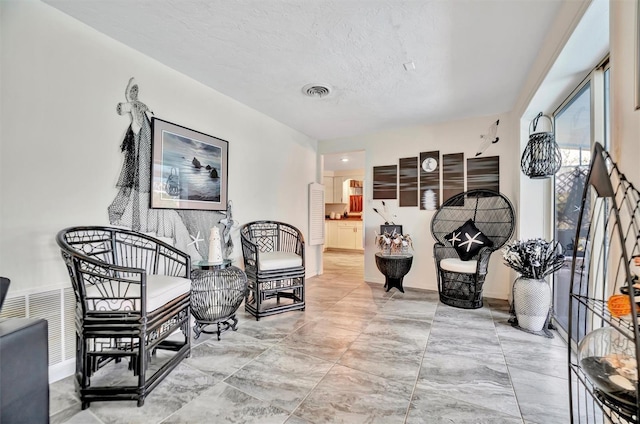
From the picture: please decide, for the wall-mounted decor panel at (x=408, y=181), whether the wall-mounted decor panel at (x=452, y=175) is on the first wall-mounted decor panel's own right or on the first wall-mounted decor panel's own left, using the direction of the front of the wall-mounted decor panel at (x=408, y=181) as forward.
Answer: on the first wall-mounted decor panel's own left

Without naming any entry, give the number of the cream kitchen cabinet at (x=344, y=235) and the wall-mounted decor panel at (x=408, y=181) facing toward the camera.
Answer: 2

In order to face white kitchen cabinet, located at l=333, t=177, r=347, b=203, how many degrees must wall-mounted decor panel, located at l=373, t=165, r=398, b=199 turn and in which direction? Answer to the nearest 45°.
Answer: approximately 180°

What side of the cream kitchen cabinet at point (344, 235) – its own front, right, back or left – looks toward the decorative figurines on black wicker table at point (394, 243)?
front

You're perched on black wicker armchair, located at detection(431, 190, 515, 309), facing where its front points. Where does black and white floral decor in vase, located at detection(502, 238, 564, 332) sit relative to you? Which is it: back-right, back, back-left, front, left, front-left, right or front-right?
left

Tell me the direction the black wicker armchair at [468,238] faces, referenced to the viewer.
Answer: facing the viewer and to the left of the viewer

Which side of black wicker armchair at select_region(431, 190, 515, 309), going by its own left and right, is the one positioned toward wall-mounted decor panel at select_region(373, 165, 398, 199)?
right

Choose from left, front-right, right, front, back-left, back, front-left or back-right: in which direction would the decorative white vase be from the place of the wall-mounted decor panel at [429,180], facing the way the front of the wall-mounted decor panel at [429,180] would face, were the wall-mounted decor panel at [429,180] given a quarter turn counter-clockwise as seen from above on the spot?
front-right

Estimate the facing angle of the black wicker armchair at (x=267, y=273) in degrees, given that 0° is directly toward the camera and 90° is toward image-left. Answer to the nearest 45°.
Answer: approximately 315°

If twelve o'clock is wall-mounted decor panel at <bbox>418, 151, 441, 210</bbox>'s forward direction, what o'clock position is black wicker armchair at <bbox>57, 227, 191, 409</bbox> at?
The black wicker armchair is roughly at 1 o'clock from the wall-mounted decor panel.

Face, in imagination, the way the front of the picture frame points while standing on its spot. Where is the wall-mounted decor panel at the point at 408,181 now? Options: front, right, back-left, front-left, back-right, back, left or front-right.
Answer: front-left

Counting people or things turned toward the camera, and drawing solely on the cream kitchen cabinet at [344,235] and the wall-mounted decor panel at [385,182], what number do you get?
2

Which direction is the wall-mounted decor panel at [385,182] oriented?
toward the camera

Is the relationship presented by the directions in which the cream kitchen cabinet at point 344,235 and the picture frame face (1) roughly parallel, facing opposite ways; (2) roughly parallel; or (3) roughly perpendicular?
roughly perpendicular

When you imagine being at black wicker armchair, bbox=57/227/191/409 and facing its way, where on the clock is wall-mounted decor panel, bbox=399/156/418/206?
The wall-mounted decor panel is roughly at 10 o'clock from the black wicker armchair.

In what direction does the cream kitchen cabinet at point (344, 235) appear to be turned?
toward the camera

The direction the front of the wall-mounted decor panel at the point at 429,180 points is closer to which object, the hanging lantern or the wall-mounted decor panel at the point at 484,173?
the hanging lantern
